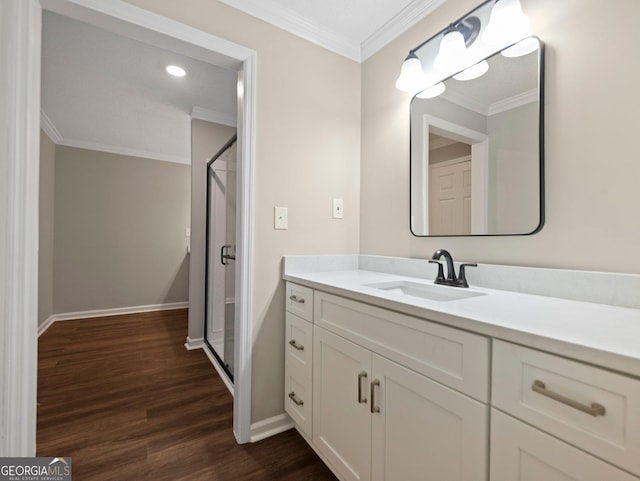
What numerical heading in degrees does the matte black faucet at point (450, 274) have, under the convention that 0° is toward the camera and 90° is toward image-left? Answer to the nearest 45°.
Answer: approximately 45°

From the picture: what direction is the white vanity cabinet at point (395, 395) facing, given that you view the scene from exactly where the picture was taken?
facing the viewer and to the left of the viewer
